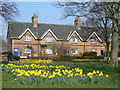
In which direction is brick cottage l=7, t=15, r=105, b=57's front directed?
toward the camera
